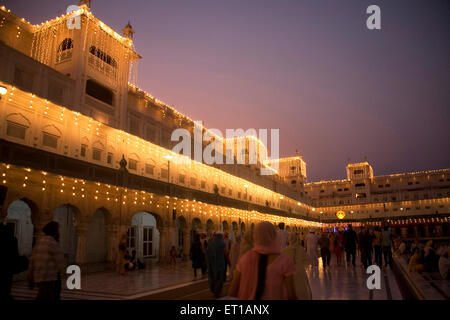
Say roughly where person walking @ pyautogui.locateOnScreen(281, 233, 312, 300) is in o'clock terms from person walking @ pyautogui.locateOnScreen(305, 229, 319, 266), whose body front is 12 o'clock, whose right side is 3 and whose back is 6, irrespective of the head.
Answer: person walking @ pyautogui.locateOnScreen(281, 233, 312, 300) is roughly at 6 o'clock from person walking @ pyautogui.locateOnScreen(305, 229, 319, 266).

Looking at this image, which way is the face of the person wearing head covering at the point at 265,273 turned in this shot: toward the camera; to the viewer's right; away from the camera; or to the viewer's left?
away from the camera

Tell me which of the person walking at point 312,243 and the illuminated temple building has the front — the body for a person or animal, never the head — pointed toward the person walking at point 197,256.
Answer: the illuminated temple building

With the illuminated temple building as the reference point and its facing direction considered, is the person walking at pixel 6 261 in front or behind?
in front

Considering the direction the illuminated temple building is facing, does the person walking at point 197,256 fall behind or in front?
in front

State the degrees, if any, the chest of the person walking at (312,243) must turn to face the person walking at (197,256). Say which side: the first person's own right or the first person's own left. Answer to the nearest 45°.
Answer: approximately 135° to the first person's own left

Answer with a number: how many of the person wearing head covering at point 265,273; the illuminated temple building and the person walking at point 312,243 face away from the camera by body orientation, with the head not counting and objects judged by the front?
2

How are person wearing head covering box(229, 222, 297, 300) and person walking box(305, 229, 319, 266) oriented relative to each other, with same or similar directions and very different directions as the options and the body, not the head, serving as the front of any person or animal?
same or similar directions

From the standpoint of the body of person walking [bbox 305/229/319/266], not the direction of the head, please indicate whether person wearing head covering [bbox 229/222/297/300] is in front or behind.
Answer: behind

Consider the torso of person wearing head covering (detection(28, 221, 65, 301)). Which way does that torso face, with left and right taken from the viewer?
facing away from the viewer and to the right of the viewer

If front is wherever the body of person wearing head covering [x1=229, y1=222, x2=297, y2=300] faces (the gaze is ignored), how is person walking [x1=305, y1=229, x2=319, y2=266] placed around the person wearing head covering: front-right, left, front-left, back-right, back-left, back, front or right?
front

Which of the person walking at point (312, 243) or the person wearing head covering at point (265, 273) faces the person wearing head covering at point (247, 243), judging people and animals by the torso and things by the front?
the person wearing head covering at point (265, 273)

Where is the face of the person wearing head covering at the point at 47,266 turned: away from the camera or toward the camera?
away from the camera

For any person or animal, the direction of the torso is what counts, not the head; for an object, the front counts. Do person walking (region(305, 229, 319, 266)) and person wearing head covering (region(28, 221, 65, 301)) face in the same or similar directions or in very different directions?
same or similar directions

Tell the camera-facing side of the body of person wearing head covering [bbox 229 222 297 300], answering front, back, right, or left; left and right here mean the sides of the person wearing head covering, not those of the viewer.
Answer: back

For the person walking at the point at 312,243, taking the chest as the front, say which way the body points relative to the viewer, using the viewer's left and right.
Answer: facing away from the viewer
